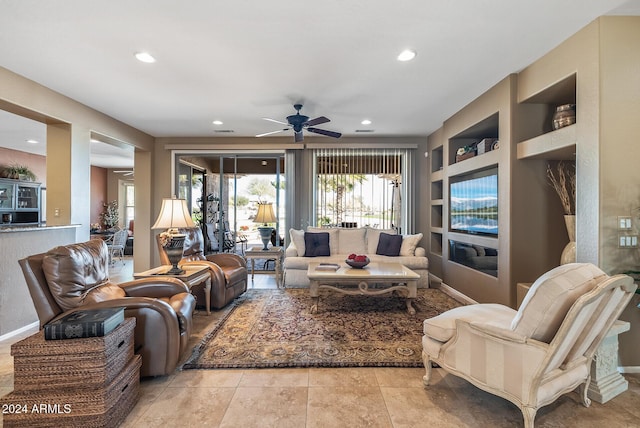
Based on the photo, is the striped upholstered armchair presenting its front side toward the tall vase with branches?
no

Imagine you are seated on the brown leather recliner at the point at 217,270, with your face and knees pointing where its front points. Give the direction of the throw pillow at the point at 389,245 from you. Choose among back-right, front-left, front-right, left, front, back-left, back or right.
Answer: front-left

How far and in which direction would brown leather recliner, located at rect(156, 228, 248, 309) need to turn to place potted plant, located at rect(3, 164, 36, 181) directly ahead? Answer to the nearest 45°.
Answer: approximately 180°

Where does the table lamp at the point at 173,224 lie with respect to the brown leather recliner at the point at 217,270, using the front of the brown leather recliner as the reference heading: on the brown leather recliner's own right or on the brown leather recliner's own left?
on the brown leather recliner's own right

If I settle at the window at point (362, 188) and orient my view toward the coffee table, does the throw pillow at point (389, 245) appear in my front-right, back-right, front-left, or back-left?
front-left

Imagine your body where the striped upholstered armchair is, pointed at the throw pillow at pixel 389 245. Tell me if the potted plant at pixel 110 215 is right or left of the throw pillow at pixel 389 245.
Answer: left

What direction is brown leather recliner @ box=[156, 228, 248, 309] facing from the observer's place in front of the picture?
facing the viewer and to the right of the viewer

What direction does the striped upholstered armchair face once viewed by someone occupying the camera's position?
facing away from the viewer and to the left of the viewer

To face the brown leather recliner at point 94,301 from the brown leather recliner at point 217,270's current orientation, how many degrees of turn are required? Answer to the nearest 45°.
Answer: approximately 90° to its right

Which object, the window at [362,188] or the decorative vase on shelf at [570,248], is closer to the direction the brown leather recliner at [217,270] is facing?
the decorative vase on shelf

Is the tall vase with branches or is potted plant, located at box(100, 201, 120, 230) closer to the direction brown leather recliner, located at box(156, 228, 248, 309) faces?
the tall vase with branches

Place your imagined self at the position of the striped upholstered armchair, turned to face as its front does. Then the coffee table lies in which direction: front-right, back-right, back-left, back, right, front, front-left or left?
front
